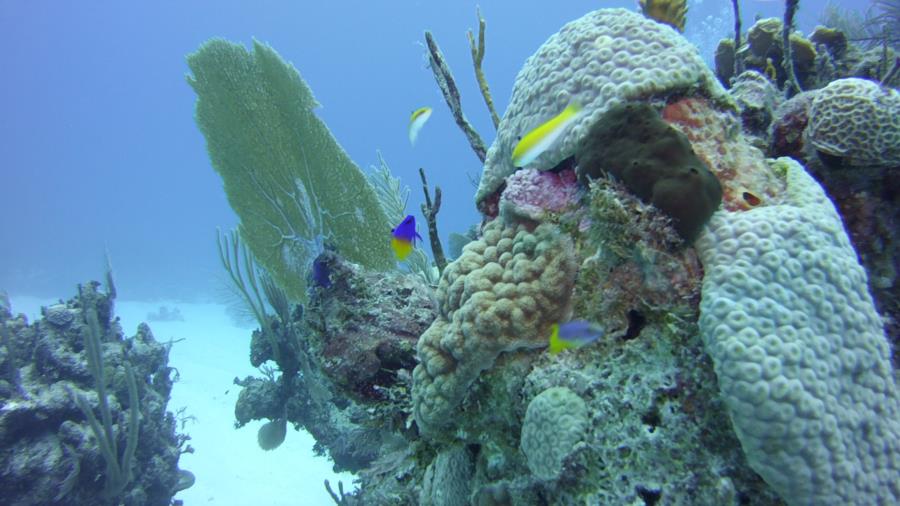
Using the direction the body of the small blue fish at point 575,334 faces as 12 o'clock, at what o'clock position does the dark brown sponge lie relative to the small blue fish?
The dark brown sponge is roughly at 12 o'clock from the small blue fish.

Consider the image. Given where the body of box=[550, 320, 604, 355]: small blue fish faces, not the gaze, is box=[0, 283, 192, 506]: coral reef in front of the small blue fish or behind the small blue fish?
behind

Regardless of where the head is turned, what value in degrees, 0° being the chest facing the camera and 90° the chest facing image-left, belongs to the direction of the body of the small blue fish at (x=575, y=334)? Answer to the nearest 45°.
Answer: approximately 270°

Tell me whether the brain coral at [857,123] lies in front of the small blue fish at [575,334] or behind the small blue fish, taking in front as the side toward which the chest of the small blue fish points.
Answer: in front
